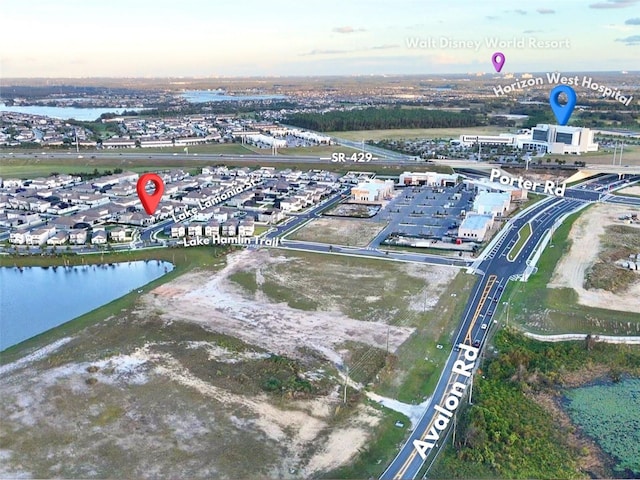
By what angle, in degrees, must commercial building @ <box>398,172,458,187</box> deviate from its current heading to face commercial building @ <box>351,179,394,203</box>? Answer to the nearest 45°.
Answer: approximately 45° to its right

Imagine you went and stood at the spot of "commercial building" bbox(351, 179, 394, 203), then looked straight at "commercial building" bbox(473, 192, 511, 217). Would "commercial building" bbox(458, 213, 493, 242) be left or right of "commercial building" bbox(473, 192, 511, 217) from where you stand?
right

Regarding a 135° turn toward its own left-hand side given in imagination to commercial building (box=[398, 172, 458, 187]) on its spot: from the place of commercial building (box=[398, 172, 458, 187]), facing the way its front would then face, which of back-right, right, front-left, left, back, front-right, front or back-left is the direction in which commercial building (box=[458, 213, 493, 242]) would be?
back-right

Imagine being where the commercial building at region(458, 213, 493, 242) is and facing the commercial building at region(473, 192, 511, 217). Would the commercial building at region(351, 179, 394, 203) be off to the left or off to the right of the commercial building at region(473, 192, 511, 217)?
left

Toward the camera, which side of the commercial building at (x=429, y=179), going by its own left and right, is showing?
front
